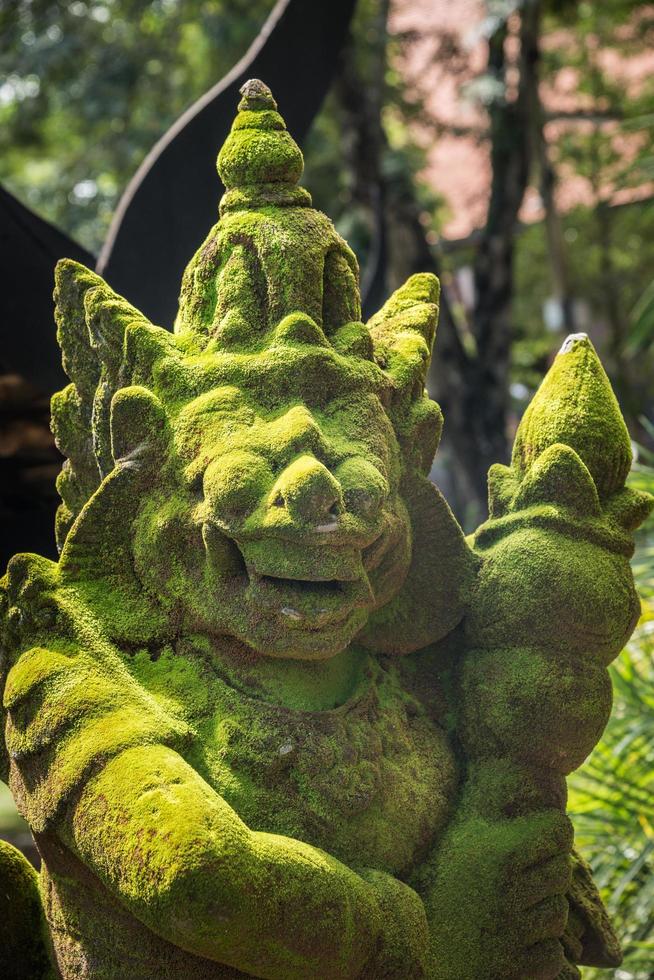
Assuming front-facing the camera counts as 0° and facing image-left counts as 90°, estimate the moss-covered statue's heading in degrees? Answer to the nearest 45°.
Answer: approximately 315°
